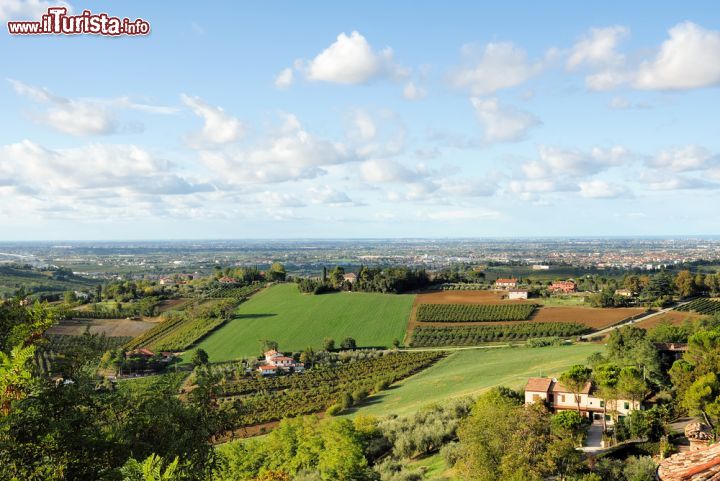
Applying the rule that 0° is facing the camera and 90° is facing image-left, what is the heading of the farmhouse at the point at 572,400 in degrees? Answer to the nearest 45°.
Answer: approximately 0°
